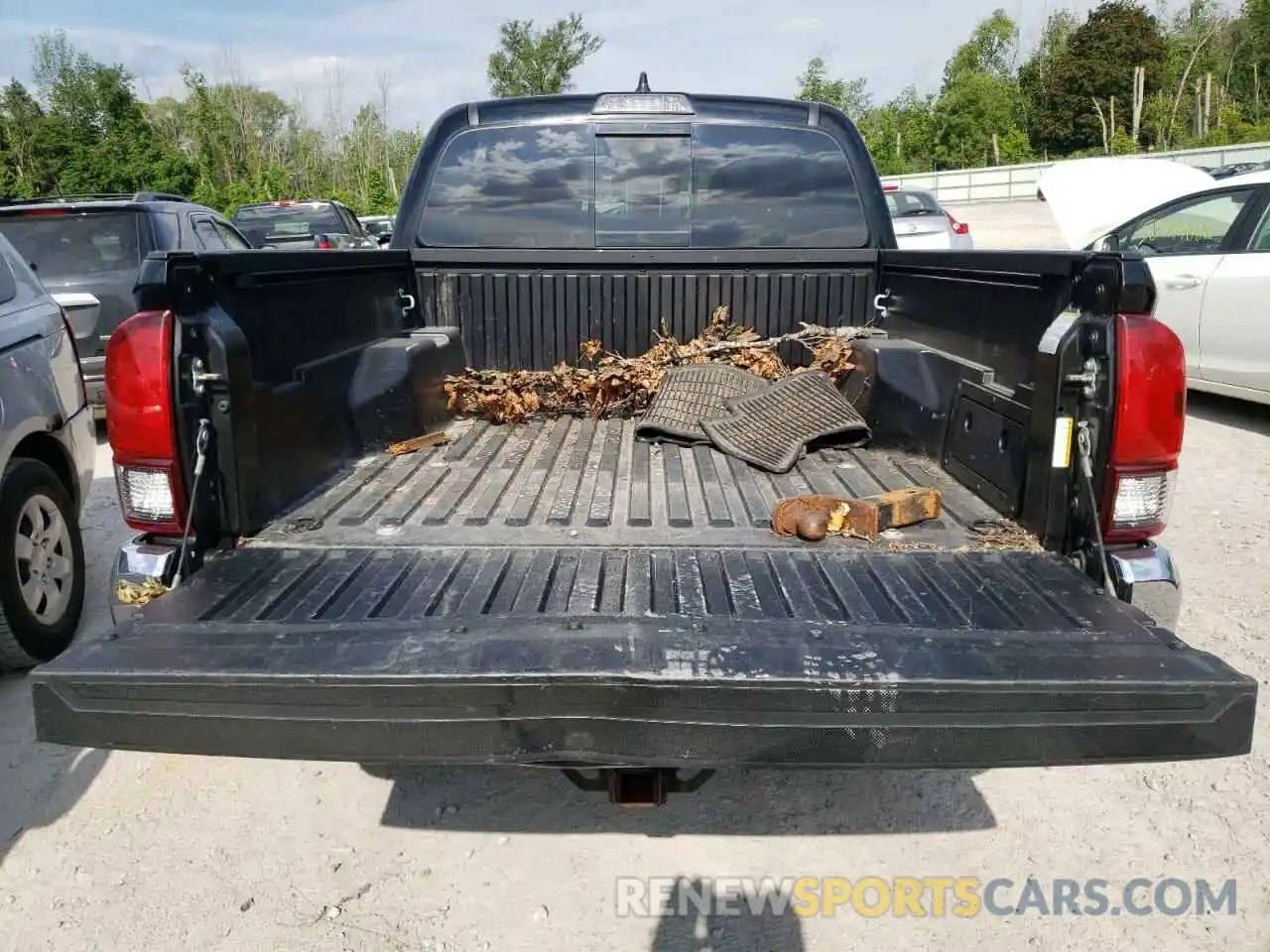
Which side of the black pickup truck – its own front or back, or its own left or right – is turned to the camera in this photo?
back

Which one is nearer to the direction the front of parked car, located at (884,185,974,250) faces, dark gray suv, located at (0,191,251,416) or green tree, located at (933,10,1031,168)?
the green tree

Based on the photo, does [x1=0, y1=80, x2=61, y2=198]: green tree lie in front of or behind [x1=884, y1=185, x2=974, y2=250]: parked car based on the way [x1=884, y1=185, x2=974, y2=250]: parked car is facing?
in front

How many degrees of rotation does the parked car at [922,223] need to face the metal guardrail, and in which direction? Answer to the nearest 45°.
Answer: approximately 45° to its right

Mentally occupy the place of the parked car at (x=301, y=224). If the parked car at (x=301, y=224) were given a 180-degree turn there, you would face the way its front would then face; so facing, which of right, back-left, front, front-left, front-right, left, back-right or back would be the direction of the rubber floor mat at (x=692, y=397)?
front-left

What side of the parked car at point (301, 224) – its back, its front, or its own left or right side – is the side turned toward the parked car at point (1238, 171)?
right

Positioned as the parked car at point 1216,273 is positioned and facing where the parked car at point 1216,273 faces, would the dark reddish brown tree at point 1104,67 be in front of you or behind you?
in front

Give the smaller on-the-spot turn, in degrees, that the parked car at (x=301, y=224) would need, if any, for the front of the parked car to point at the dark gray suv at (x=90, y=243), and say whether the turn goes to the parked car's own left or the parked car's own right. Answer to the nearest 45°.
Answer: approximately 135° to the parked car's own right

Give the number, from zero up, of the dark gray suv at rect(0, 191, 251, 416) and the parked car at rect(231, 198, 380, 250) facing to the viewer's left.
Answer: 0

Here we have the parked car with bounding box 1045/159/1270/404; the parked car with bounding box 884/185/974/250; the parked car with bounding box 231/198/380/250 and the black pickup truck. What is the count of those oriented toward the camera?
0

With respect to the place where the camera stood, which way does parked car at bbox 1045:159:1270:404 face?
facing away from the viewer and to the left of the viewer

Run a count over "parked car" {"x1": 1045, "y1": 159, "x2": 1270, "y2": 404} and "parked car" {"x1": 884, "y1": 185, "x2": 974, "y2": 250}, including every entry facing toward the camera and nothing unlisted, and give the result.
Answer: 0

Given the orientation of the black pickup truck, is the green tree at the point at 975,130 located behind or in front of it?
in front

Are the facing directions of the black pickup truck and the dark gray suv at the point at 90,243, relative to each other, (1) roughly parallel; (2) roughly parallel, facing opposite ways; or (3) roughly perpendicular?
roughly parallel

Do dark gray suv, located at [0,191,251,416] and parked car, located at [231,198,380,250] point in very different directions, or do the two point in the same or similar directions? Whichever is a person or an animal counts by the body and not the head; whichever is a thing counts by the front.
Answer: same or similar directions
